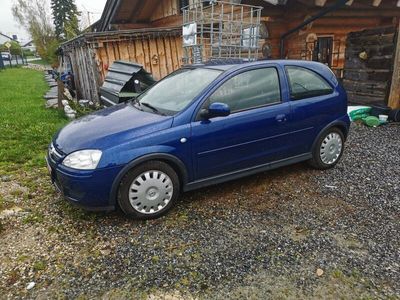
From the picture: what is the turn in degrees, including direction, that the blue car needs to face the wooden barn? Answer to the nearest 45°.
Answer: approximately 180°

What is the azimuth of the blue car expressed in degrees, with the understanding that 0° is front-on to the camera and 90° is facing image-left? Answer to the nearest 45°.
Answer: approximately 45°

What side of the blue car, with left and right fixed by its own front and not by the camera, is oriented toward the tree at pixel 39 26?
right

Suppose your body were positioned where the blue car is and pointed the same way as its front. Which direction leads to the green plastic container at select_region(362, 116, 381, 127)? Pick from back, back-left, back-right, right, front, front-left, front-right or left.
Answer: back

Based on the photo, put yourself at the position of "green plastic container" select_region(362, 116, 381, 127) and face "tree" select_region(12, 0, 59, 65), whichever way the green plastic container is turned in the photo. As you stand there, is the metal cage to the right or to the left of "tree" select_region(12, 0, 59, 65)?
left

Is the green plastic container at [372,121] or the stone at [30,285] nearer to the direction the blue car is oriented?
the stone

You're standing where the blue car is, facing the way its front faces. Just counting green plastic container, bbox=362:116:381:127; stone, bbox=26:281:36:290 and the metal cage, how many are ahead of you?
1

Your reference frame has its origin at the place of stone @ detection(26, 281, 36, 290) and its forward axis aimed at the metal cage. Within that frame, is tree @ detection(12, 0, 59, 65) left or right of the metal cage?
left

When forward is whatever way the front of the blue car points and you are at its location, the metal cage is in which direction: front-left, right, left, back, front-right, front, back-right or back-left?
back-right
